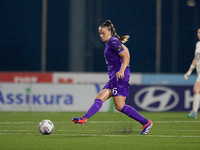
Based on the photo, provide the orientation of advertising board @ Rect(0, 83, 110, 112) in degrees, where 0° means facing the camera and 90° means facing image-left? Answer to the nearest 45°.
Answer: approximately 0°

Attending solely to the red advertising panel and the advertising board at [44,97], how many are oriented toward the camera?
2

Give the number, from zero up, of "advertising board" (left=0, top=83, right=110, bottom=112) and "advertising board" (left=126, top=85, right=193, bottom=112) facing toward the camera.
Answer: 2

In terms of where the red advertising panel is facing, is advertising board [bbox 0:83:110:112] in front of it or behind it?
in front

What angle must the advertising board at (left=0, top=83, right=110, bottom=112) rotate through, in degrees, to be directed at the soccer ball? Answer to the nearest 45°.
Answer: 0° — it already faces it

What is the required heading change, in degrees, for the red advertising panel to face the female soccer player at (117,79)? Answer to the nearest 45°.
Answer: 0° — it already faces them

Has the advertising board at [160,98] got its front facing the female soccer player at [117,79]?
yes

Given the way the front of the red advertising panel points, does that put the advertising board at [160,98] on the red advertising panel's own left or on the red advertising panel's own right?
on the red advertising panel's own left

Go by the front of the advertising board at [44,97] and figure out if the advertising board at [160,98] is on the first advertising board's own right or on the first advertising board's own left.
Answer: on the first advertising board's own left
